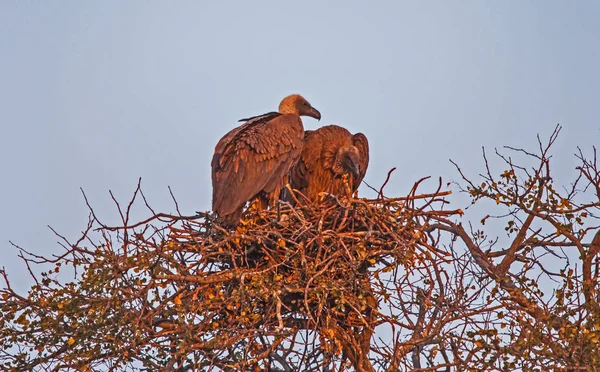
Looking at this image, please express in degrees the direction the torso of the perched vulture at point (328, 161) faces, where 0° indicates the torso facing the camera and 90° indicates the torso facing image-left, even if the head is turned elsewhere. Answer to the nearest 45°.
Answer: approximately 315°

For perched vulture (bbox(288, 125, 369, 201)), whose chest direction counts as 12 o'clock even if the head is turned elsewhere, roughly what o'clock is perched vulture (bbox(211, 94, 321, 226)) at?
perched vulture (bbox(211, 94, 321, 226)) is roughly at 3 o'clock from perched vulture (bbox(288, 125, 369, 201)).
